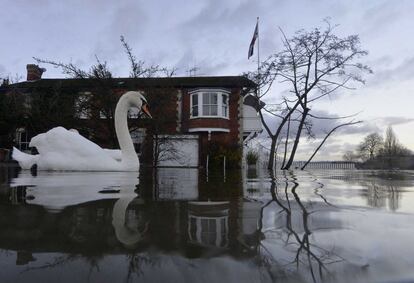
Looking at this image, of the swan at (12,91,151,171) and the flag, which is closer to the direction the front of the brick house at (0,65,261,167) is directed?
the swan

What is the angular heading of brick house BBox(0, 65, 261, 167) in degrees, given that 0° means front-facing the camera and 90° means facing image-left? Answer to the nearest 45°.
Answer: approximately 0°

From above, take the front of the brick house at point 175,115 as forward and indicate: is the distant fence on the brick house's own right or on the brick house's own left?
on the brick house's own left

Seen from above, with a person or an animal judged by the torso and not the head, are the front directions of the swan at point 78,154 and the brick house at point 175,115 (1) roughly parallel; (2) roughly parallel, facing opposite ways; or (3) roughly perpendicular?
roughly perpendicular

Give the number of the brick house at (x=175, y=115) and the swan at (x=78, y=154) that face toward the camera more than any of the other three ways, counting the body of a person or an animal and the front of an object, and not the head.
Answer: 1

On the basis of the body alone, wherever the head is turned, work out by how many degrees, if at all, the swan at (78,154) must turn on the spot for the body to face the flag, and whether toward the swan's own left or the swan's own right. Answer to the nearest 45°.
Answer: approximately 45° to the swan's own left

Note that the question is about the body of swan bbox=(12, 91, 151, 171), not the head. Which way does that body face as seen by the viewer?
to the viewer's right
